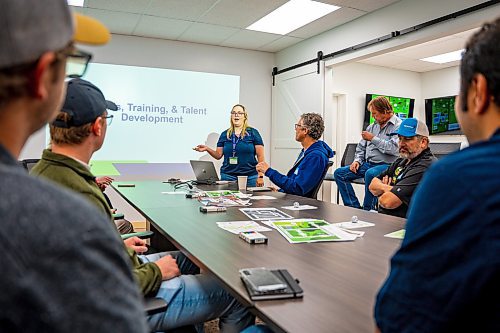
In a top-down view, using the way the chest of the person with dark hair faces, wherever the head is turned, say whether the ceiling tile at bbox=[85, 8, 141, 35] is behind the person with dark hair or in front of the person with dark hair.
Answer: in front

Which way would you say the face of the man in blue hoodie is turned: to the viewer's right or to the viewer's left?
to the viewer's left

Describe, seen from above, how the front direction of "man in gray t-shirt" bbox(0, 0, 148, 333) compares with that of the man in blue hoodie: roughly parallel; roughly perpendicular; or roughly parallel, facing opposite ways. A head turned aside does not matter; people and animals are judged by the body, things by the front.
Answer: roughly perpendicular

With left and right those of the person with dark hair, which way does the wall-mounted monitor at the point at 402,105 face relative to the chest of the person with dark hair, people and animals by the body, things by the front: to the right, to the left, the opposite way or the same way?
the opposite way

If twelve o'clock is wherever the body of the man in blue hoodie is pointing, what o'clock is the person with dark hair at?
The person with dark hair is roughly at 9 o'clock from the man in blue hoodie.

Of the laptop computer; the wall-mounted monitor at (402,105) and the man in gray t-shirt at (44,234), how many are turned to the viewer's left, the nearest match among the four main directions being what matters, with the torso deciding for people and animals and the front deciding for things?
0

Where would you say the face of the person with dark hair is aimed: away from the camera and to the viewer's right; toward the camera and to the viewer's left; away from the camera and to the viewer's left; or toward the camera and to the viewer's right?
away from the camera and to the viewer's left

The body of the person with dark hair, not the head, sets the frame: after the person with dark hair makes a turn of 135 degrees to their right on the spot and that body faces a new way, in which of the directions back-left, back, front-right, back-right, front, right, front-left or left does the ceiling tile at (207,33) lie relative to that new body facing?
back-left

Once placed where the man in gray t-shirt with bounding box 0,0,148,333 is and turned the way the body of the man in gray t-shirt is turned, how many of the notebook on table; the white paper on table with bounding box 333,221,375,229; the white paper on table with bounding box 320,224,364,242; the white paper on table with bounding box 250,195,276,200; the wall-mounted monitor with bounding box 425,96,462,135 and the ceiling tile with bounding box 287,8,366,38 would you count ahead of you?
6

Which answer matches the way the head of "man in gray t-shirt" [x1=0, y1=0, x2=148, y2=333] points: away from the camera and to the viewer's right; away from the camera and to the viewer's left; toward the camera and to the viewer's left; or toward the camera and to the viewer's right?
away from the camera and to the viewer's right

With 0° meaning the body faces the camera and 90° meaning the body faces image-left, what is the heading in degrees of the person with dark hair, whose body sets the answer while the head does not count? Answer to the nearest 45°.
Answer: approximately 135°

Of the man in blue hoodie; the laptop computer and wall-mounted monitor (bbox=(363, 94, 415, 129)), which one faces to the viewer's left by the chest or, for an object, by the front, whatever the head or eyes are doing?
the man in blue hoodie

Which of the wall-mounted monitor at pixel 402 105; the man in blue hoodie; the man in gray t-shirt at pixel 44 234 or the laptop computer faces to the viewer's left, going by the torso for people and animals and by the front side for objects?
the man in blue hoodie

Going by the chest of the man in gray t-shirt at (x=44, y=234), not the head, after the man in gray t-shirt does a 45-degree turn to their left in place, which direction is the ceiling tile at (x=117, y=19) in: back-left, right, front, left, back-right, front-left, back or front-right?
front

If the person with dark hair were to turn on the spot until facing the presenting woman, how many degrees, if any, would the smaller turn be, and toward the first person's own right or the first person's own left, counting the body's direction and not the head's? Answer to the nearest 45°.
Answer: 0° — they already face them

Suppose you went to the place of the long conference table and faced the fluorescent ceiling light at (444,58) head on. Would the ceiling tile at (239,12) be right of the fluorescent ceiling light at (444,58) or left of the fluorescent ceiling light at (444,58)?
left

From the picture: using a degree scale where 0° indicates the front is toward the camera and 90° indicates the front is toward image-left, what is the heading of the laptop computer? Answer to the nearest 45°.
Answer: approximately 225°

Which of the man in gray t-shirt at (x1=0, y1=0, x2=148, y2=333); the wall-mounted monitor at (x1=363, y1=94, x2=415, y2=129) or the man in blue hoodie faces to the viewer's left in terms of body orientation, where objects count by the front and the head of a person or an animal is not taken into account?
the man in blue hoodie
